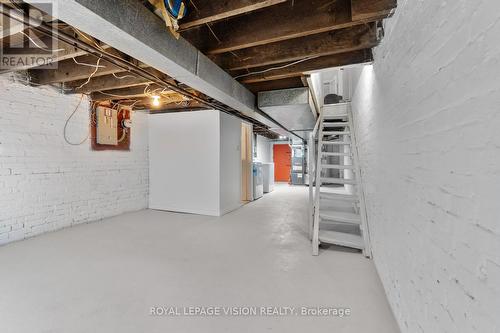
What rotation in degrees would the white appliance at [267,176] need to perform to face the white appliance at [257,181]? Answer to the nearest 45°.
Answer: approximately 90° to its right

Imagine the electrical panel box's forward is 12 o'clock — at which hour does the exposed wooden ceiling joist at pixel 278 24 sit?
The exposed wooden ceiling joist is roughly at 1 o'clock from the electrical panel box.

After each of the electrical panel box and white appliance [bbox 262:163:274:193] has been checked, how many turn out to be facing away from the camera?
0

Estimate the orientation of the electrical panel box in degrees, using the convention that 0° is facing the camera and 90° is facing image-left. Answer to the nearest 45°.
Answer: approximately 315°

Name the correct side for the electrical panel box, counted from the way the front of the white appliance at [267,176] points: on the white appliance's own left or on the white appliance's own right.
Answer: on the white appliance's own right

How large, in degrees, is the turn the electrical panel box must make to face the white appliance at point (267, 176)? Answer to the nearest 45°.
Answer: approximately 45° to its left

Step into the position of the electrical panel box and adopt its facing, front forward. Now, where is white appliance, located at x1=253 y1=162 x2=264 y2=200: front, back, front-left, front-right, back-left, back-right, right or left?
front-left
